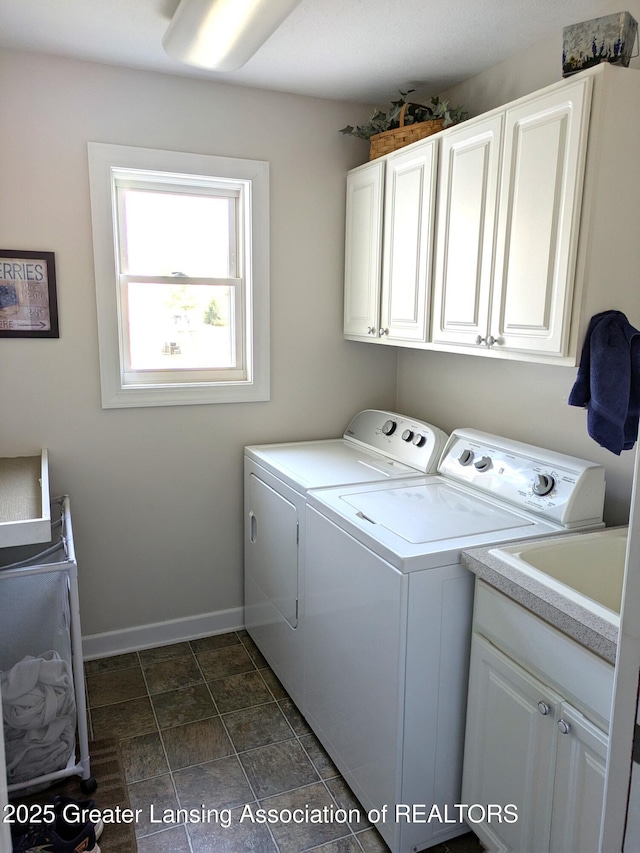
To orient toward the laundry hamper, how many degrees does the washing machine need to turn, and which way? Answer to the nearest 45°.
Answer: approximately 45° to its right

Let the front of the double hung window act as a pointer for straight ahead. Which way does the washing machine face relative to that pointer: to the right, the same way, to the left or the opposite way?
to the right

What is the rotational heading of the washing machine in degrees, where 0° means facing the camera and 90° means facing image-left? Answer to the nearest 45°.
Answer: approximately 45°

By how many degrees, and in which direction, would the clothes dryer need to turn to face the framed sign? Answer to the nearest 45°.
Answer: approximately 45° to its right

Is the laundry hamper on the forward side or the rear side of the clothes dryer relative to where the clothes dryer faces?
on the forward side

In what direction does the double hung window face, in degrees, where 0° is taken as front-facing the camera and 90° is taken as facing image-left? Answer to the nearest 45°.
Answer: approximately 0°
